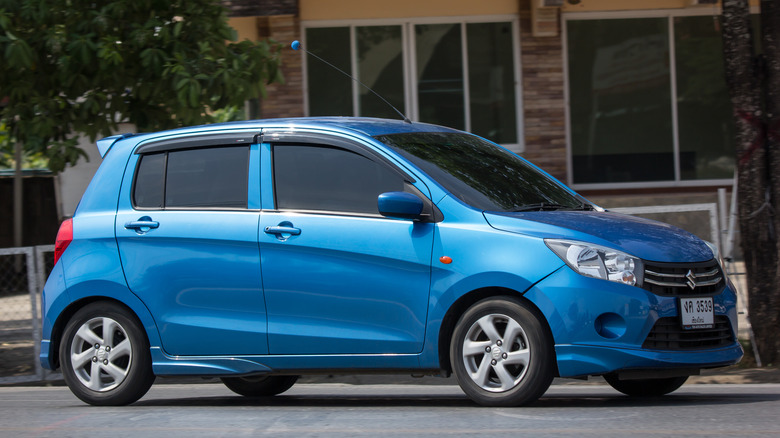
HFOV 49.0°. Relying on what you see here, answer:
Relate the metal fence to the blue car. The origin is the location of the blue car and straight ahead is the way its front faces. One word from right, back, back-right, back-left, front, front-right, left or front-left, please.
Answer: back

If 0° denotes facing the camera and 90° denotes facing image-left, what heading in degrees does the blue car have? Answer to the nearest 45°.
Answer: approximately 315°

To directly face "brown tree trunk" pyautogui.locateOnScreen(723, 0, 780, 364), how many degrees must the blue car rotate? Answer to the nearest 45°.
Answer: approximately 90° to its left

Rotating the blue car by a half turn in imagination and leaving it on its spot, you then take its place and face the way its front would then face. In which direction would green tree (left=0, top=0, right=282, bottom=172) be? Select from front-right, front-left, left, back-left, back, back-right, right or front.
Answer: front

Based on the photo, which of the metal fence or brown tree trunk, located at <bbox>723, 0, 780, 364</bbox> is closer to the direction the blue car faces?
the brown tree trunk
